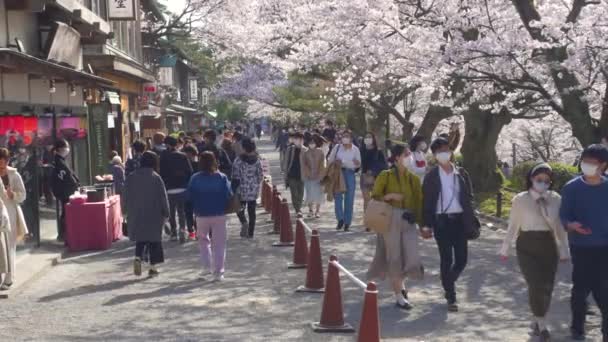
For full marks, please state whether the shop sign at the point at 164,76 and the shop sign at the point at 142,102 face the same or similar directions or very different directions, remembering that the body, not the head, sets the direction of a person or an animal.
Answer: same or similar directions

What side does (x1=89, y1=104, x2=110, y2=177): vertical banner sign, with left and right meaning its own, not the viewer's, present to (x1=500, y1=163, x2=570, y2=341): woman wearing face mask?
front

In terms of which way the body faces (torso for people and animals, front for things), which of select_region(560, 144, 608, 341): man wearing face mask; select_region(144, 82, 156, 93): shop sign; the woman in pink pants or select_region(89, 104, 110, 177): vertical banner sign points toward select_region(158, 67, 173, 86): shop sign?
the woman in pink pants

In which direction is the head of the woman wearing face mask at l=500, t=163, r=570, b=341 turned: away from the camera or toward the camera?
toward the camera

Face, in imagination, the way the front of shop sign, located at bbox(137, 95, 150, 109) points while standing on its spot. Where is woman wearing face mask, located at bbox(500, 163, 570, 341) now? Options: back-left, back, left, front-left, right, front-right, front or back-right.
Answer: front

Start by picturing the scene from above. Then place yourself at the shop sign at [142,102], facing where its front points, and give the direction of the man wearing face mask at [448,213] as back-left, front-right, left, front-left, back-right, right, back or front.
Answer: front

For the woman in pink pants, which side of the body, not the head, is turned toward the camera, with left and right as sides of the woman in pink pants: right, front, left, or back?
back

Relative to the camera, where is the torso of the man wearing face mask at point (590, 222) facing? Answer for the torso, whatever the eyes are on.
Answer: toward the camera

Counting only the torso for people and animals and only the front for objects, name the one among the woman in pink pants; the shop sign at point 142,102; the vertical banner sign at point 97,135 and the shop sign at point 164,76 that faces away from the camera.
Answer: the woman in pink pants

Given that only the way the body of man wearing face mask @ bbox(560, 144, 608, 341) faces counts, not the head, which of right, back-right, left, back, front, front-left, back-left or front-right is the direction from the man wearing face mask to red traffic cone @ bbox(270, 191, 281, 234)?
back-right

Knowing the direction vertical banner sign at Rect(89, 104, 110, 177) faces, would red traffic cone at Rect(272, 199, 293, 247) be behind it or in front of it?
in front

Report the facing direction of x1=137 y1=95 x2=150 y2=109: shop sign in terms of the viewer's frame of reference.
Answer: facing the viewer

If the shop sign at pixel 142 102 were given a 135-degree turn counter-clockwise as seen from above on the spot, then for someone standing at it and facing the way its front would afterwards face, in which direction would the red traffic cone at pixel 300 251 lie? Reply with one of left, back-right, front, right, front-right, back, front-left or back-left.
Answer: back-right

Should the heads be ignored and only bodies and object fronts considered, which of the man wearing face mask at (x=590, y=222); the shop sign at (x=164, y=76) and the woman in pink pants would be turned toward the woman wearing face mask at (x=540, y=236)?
the shop sign
